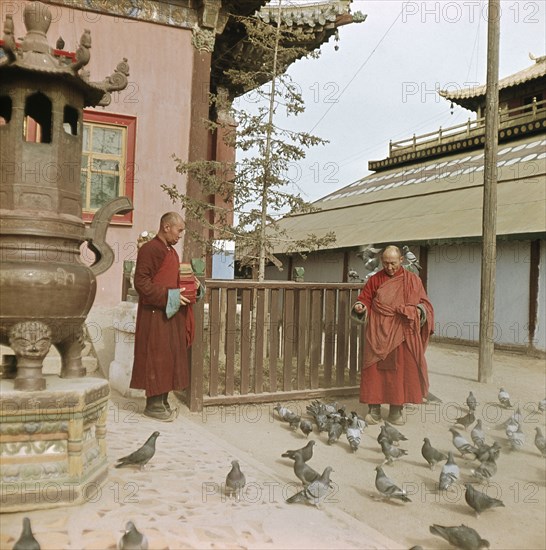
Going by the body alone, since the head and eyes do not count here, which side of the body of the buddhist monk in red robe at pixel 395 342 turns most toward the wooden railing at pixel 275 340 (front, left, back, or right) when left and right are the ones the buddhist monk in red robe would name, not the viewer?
right

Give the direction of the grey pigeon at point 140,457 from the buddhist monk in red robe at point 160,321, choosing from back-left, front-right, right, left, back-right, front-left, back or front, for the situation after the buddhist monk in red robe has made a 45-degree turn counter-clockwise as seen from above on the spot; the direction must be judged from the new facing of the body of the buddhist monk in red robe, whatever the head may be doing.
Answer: back-right

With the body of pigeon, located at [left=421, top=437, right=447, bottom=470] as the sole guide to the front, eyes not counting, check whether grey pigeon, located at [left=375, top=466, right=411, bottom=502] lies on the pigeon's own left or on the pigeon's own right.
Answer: on the pigeon's own left

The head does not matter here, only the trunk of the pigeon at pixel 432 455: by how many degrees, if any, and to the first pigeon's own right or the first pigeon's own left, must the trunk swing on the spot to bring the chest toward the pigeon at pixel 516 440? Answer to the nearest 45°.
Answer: approximately 135° to the first pigeon's own right

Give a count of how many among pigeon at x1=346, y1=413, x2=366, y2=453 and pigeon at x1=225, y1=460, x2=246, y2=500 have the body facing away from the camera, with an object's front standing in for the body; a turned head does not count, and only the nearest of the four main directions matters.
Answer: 1

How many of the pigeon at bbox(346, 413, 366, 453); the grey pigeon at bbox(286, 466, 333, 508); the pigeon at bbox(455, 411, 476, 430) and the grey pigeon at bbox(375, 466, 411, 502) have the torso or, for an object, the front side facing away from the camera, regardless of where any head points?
1

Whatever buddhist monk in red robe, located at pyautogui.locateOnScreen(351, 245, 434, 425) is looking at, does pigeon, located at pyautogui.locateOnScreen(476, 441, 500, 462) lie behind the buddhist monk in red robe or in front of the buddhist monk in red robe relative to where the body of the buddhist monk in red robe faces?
in front

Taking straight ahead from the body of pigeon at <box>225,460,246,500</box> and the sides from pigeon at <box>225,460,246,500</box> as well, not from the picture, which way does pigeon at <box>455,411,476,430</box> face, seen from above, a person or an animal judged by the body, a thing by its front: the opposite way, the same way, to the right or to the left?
to the left

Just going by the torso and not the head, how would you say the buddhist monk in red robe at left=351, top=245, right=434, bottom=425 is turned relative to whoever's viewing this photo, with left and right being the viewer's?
facing the viewer
